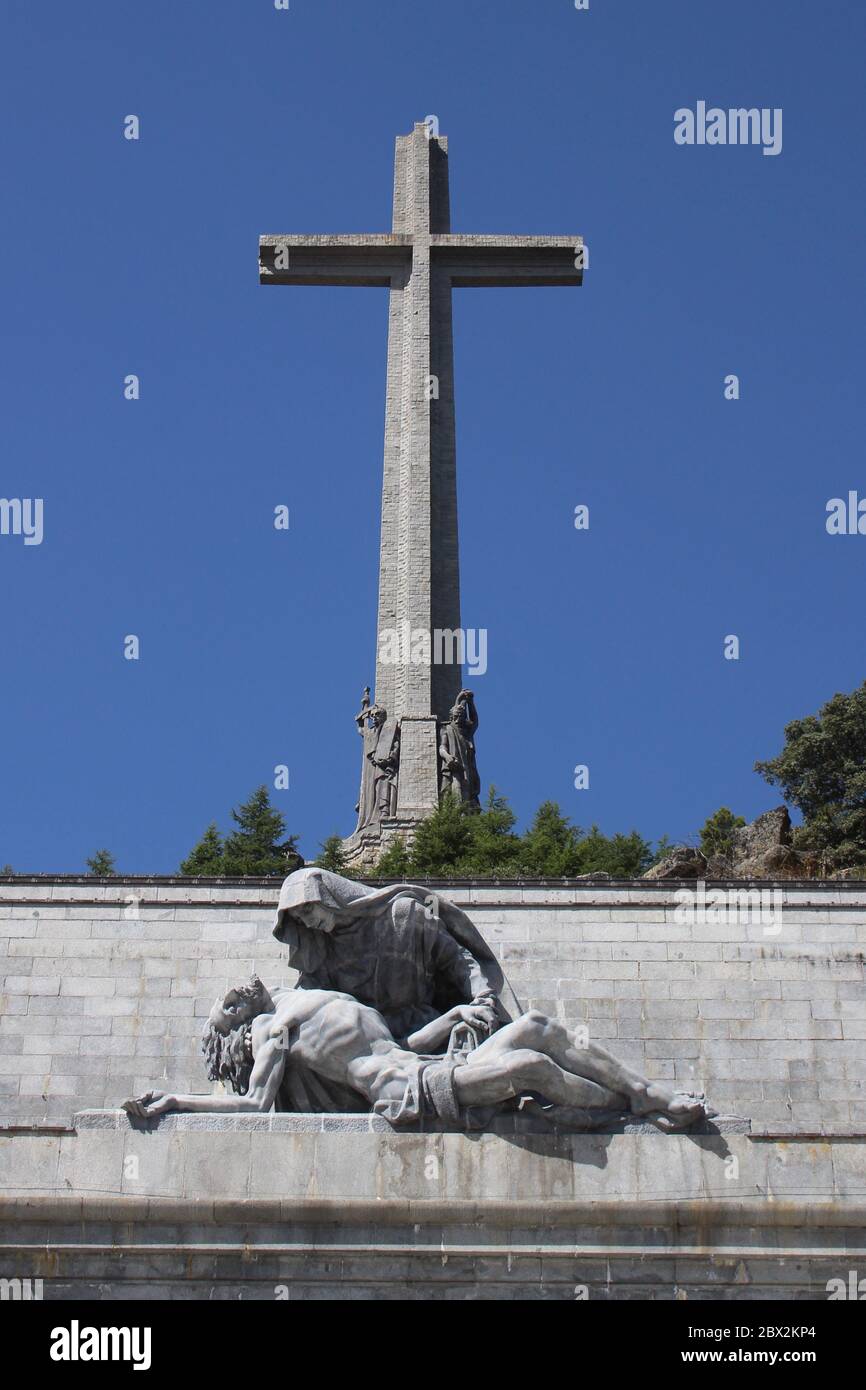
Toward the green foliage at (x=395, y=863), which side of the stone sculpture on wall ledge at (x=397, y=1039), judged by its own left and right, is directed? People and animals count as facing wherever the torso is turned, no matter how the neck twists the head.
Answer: back

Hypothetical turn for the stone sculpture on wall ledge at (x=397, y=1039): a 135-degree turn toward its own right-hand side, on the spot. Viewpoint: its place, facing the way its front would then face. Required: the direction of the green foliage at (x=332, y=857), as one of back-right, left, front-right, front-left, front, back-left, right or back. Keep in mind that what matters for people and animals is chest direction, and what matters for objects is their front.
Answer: front-right

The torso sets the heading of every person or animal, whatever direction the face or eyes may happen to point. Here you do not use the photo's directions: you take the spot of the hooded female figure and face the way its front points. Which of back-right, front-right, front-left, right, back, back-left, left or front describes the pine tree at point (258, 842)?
back-right

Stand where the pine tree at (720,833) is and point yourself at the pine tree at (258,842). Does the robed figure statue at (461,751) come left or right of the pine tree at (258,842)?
right

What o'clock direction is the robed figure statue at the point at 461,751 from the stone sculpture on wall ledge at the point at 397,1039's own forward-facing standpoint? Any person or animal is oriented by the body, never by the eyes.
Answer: The robed figure statue is roughly at 6 o'clock from the stone sculpture on wall ledge.

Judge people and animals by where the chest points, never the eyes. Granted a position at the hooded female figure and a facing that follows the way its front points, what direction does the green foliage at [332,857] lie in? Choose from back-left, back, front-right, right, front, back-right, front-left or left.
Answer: back-right

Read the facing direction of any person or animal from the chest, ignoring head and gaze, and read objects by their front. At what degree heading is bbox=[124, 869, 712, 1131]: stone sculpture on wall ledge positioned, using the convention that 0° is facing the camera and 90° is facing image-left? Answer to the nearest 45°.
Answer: approximately 0°

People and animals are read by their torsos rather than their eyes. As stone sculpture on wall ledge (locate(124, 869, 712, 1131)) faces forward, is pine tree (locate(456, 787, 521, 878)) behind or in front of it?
behind

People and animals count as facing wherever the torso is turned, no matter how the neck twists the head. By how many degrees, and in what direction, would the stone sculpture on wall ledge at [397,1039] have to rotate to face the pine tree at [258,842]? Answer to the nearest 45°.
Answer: approximately 180°

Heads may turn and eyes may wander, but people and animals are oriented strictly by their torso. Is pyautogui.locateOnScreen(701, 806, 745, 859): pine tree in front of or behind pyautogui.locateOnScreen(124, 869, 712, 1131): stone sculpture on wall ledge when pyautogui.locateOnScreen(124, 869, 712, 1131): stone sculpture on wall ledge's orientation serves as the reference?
behind

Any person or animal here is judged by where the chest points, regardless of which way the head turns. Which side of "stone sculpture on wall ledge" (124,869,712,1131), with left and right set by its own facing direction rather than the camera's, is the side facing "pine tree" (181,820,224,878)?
back

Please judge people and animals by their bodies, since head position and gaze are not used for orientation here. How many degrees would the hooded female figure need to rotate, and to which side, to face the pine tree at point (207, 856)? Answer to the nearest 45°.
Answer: approximately 135° to its right
